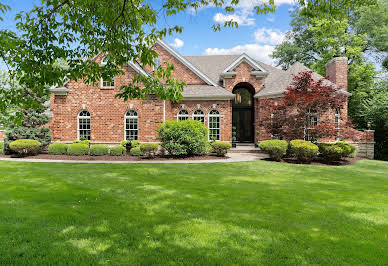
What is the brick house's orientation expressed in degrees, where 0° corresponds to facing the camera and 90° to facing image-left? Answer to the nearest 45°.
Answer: approximately 0°
